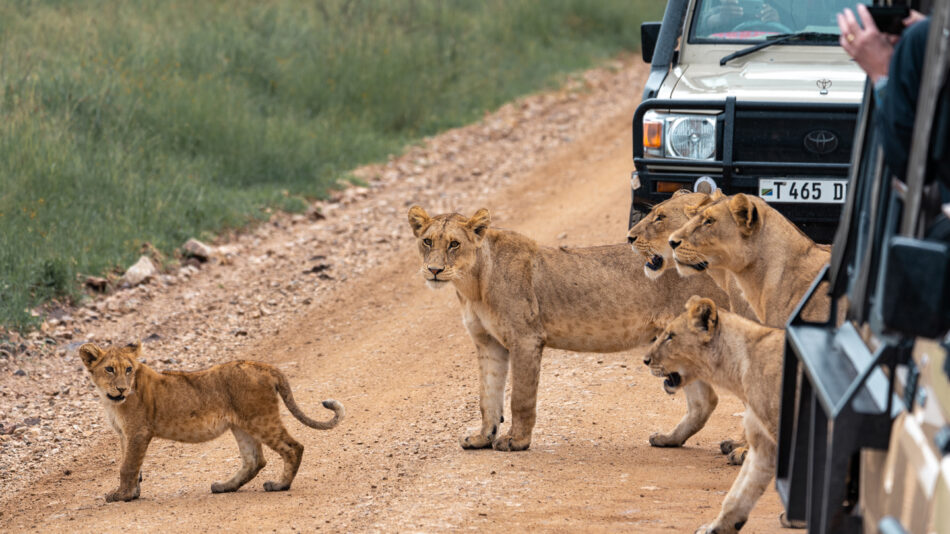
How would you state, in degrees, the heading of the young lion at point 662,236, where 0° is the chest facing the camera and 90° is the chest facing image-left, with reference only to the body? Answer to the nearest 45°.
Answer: approximately 90°

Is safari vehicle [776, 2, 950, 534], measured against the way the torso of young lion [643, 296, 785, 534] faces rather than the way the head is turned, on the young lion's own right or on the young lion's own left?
on the young lion's own left

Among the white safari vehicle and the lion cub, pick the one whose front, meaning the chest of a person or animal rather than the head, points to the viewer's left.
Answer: the lion cub

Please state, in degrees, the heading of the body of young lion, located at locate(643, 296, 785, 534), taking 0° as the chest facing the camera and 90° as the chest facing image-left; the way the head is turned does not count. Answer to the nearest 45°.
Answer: approximately 90°

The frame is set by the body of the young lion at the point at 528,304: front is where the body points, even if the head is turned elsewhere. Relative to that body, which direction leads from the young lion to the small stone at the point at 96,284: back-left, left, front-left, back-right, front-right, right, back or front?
right

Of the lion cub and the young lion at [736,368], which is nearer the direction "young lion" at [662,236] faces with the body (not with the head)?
the lion cub

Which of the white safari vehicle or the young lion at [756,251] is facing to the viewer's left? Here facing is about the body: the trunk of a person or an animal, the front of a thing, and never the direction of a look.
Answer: the young lion

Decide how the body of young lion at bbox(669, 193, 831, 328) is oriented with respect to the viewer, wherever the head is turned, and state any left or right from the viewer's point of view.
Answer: facing to the left of the viewer

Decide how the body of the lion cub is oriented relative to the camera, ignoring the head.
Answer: to the viewer's left

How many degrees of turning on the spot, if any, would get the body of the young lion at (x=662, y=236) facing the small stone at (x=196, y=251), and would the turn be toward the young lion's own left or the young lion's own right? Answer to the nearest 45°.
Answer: approximately 45° to the young lion's own right

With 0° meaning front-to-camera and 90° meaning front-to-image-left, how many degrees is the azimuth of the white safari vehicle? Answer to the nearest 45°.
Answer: approximately 0°

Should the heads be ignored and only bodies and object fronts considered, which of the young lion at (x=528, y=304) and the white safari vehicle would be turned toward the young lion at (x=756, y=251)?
the white safari vehicle

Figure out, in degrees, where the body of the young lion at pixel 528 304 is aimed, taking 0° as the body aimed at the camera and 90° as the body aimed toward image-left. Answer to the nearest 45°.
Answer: approximately 45°

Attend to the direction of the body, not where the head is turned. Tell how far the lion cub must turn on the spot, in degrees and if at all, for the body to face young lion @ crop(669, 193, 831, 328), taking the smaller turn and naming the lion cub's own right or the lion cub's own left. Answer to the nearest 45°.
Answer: approximately 180°
